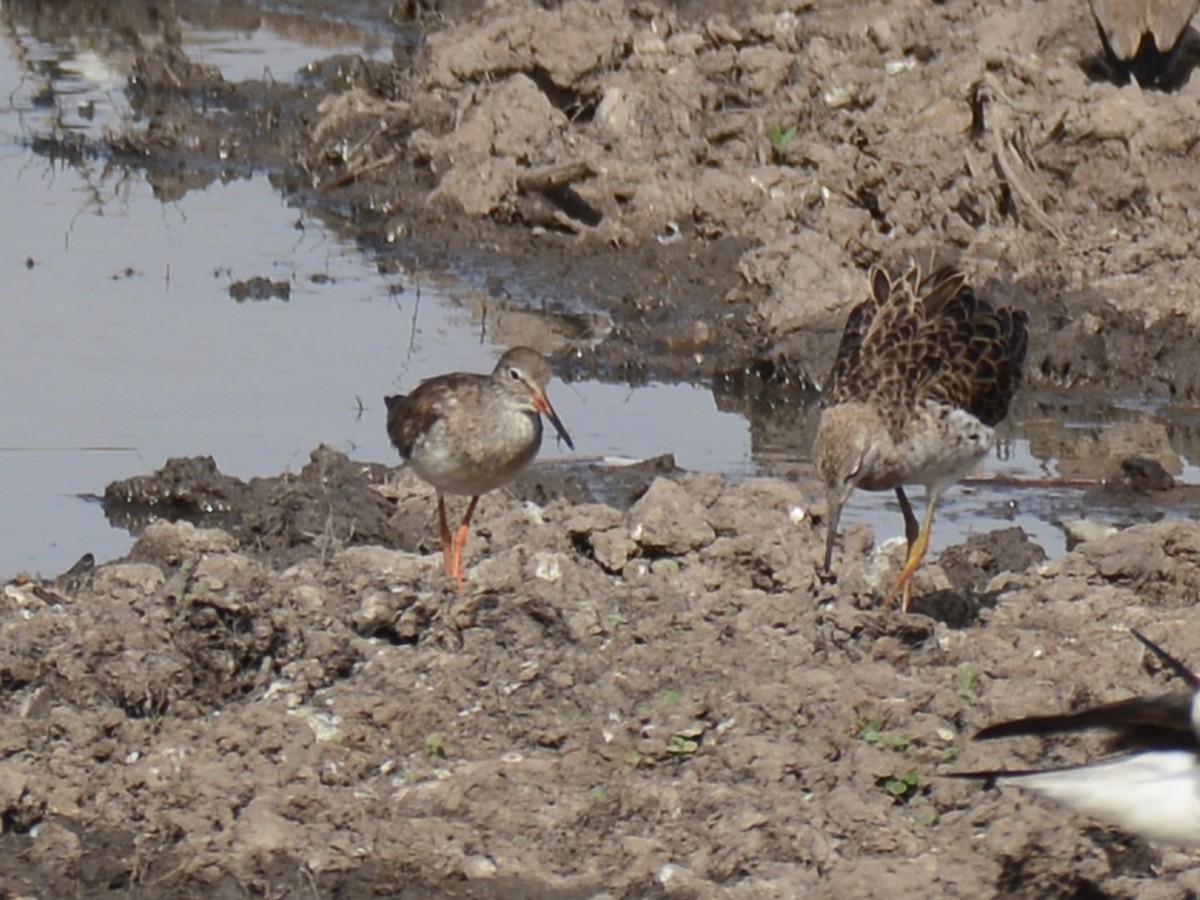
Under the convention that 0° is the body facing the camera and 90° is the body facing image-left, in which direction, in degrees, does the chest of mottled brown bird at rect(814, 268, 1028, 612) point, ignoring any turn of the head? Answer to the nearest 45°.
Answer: approximately 45°

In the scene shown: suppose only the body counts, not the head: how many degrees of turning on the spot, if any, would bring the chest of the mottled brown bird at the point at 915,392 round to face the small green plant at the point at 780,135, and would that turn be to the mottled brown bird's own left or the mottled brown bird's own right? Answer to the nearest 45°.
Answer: approximately 135° to the mottled brown bird's own right

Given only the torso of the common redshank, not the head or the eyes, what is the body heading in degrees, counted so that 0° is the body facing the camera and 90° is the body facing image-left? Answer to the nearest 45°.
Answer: approximately 315°

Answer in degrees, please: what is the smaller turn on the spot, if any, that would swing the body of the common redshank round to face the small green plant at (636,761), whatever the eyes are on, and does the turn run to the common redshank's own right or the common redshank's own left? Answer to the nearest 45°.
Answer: approximately 45° to the common redshank's own right

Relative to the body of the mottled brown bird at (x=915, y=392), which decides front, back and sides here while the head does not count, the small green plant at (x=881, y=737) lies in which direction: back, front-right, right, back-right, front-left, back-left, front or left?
front-left

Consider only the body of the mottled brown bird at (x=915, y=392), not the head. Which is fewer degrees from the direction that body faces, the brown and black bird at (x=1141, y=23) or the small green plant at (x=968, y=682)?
the small green plant
